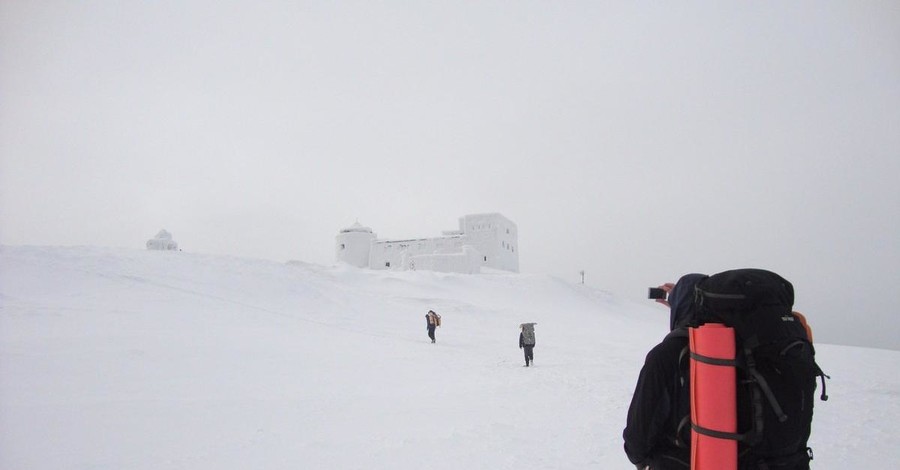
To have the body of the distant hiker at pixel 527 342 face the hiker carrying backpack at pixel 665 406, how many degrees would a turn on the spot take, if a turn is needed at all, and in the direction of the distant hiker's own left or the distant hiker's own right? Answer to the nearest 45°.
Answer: approximately 180°

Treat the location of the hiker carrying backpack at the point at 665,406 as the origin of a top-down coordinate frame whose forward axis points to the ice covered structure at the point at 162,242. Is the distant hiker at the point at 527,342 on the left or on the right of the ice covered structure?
right

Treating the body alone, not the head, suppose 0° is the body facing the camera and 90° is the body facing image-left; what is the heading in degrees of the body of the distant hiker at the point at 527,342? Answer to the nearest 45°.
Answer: approximately 180°

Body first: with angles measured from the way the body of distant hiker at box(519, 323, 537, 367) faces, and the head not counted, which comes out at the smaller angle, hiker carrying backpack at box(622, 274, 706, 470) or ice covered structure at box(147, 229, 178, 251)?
the ice covered structure

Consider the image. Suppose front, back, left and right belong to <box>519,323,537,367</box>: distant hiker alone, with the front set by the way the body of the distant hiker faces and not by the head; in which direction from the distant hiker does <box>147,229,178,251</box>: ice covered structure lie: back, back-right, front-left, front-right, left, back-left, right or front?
front-left
